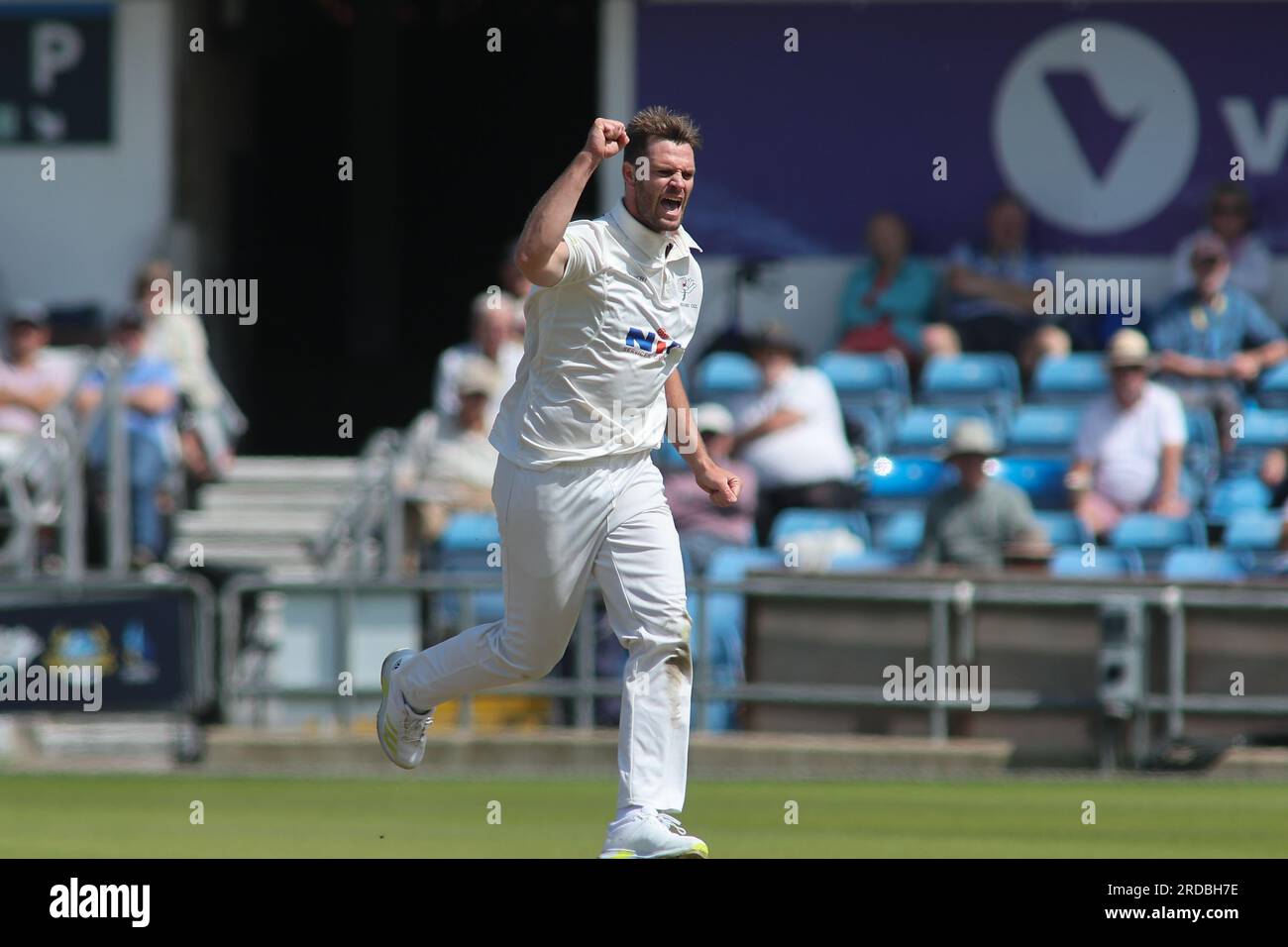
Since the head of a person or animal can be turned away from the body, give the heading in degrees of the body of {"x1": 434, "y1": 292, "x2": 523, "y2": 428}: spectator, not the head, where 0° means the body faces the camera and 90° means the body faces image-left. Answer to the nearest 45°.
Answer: approximately 0°

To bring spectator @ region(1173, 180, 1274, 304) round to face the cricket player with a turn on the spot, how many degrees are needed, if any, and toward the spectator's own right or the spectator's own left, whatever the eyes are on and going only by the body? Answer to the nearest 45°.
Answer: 0° — they already face them

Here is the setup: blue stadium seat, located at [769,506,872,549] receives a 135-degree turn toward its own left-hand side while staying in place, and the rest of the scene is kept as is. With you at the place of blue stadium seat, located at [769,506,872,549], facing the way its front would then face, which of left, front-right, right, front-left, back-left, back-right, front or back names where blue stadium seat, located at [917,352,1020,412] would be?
front

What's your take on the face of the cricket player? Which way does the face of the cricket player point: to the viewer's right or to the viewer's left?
to the viewer's right

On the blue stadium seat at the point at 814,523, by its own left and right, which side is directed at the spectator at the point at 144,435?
right

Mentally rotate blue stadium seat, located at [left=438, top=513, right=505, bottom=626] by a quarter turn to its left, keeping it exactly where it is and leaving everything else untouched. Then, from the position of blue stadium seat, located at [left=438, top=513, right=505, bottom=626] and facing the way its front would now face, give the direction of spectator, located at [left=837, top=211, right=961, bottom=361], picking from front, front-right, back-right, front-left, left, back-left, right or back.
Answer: front-left
